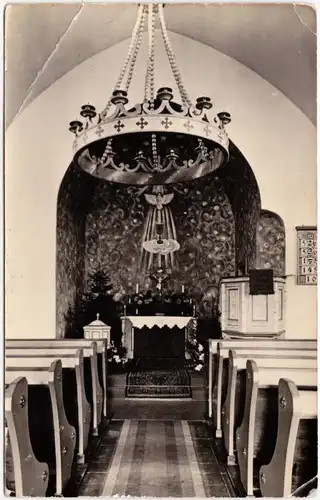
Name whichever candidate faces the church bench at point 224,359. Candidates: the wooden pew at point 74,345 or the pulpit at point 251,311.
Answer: the pulpit

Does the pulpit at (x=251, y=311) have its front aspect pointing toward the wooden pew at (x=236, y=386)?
yes

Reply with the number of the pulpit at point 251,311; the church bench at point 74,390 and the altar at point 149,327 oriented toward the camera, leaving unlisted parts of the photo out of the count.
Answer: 2

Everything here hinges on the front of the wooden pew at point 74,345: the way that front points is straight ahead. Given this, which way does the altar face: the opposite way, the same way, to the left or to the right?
the opposite way

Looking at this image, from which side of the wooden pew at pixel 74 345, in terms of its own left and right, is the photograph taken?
back

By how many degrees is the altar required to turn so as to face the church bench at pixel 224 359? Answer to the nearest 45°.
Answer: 0° — it already faces it

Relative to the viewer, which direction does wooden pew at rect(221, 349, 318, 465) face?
away from the camera

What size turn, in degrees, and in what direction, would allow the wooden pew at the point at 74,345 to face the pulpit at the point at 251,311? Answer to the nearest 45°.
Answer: approximately 45° to its right

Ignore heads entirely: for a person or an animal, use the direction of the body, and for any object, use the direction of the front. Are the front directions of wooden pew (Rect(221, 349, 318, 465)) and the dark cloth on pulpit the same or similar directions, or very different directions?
very different directions

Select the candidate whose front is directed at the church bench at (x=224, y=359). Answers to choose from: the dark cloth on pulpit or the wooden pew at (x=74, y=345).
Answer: the dark cloth on pulpit

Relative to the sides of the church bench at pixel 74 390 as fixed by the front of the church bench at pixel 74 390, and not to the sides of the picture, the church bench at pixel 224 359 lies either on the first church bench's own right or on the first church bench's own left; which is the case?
on the first church bench's own right

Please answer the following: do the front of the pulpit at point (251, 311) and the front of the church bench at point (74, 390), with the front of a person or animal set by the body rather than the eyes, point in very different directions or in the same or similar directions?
very different directions

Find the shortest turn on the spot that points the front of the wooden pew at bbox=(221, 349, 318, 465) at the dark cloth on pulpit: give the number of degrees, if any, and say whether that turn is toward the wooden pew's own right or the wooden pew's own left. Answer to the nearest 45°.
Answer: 0° — it already faces it

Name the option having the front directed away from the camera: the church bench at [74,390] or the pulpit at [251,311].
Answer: the church bench

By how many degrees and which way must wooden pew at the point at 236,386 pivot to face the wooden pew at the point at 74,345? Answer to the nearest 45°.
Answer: approximately 45° to its left

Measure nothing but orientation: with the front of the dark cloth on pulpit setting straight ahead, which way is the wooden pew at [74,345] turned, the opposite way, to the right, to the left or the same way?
the opposite way
